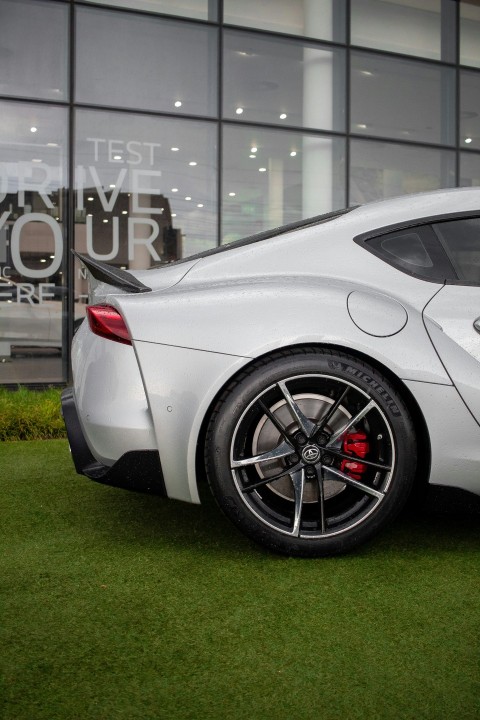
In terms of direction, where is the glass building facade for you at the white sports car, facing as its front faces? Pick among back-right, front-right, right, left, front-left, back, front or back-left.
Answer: left

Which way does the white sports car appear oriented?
to the viewer's right
